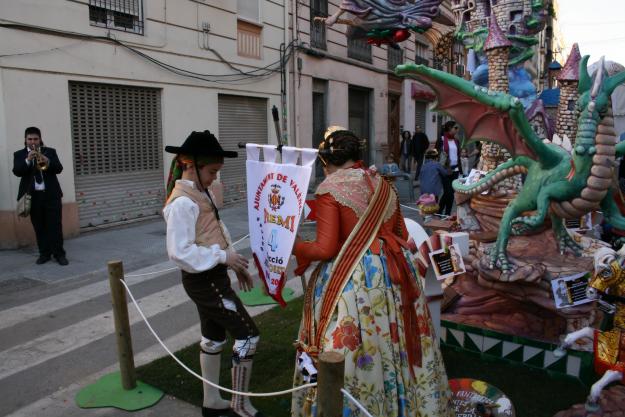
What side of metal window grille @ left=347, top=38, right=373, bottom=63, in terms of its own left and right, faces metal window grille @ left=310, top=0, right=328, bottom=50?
right

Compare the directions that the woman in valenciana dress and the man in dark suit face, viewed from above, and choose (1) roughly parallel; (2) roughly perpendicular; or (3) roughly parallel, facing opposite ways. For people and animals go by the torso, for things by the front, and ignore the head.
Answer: roughly parallel, facing opposite ways

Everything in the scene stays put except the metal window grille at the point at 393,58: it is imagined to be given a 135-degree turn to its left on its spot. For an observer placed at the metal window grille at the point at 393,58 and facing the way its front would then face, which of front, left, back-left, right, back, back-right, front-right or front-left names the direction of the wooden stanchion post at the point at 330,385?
back

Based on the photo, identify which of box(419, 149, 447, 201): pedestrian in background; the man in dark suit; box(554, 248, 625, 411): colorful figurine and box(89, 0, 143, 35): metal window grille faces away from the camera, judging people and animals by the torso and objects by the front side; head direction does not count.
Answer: the pedestrian in background

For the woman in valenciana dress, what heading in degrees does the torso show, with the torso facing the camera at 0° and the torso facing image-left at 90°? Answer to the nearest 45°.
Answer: approximately 135°

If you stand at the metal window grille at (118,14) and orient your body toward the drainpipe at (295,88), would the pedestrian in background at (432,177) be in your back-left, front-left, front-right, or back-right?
front-right

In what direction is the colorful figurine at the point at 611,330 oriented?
to the viewer's left

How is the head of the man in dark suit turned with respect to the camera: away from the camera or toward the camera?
toward the camera

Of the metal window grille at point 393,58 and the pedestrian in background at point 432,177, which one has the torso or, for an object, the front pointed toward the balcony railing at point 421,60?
the pedestrian in background

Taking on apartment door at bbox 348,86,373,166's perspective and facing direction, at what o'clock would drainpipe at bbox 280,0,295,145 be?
The drainpipe is roughly at 2 o'clock from the apartment door.

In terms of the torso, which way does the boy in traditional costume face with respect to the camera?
to the viewer's right

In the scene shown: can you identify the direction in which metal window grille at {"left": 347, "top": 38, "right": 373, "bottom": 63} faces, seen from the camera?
facing the viewer and to the right of the viewer

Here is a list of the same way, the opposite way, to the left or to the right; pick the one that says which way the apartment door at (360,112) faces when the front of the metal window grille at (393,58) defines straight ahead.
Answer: the same way

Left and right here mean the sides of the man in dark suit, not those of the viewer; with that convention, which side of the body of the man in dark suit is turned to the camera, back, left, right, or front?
front

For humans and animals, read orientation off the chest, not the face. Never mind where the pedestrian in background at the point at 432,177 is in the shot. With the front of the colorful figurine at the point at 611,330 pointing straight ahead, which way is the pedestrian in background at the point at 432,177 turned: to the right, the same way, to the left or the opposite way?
to the right

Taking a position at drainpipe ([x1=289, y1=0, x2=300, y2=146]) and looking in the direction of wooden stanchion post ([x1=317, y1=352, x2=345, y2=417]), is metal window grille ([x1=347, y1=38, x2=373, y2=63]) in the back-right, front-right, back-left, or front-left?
back-left
